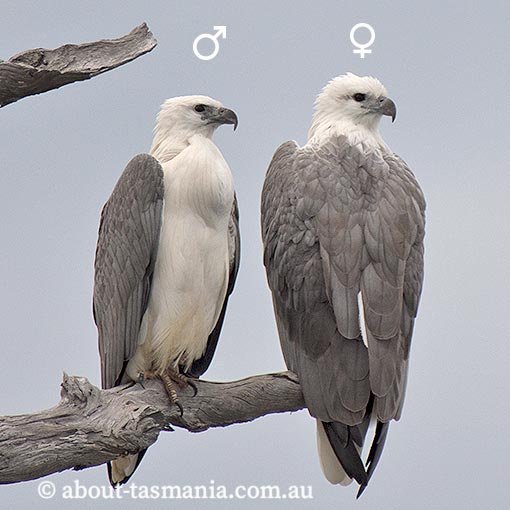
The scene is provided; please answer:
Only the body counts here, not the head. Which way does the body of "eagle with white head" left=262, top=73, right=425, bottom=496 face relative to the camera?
away from the camera

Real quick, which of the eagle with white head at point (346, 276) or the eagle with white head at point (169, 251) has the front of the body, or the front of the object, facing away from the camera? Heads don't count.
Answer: the eagle with white head at point (346, 276)

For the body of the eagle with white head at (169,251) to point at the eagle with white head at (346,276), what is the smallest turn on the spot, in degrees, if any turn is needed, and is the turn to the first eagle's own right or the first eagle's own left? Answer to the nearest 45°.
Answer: approximately 45° to the first eagle's own left

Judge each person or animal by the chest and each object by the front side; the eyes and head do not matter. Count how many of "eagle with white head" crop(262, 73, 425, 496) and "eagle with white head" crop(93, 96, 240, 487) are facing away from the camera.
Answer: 1

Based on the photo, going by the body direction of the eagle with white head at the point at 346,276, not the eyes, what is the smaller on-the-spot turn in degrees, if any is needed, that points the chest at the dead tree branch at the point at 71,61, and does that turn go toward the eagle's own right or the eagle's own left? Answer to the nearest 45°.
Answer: approximately 90° to the eagle's own left

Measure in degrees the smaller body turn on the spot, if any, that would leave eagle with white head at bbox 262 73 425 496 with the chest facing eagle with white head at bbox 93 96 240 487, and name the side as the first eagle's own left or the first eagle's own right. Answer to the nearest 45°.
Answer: approximately 90° to the first eagle's own left

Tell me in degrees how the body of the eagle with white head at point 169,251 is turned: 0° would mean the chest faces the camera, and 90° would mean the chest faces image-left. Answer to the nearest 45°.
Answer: approximately 315°
